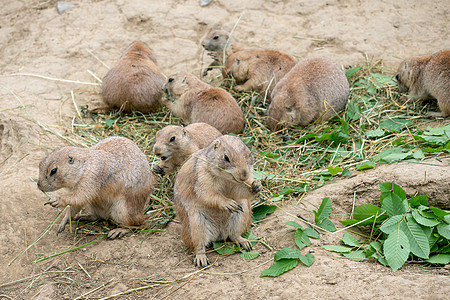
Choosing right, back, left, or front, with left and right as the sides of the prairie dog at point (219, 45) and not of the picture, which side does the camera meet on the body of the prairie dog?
left

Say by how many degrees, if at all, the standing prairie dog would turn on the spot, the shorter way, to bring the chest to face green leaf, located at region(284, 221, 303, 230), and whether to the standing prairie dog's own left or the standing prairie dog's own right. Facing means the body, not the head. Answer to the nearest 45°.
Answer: approximately 45° to the standing prairie dog's own left

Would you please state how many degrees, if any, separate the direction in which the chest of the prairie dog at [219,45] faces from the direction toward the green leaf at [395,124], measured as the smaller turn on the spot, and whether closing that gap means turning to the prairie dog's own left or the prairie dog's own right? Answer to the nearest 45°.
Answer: approximately 135° to the prairie dog's own left

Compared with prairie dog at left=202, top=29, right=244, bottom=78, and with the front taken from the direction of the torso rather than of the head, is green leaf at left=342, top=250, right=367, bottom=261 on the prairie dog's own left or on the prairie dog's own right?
on the prairie dog's own left

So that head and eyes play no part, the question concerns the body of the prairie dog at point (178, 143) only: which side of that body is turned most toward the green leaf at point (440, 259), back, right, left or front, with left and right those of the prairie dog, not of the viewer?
left

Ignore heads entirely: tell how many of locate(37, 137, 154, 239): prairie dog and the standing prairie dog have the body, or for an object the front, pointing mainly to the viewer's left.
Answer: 1

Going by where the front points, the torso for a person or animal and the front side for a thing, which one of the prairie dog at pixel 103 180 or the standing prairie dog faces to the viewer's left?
the prairie dog

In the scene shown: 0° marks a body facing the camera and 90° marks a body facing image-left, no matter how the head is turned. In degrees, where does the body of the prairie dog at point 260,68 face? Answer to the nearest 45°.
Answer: approximately 90°

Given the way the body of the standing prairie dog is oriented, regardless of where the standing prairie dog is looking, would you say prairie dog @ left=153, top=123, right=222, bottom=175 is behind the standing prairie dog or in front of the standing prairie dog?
behind

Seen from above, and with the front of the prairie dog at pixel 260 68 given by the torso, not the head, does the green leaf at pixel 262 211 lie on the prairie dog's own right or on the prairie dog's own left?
on the prairie dog's own left

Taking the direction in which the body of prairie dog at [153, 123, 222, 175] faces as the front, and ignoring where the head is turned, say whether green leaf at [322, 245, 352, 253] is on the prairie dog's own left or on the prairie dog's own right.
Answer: on the prairie dog's own left

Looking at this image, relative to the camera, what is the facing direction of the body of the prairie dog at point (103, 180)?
to the viewer's left
